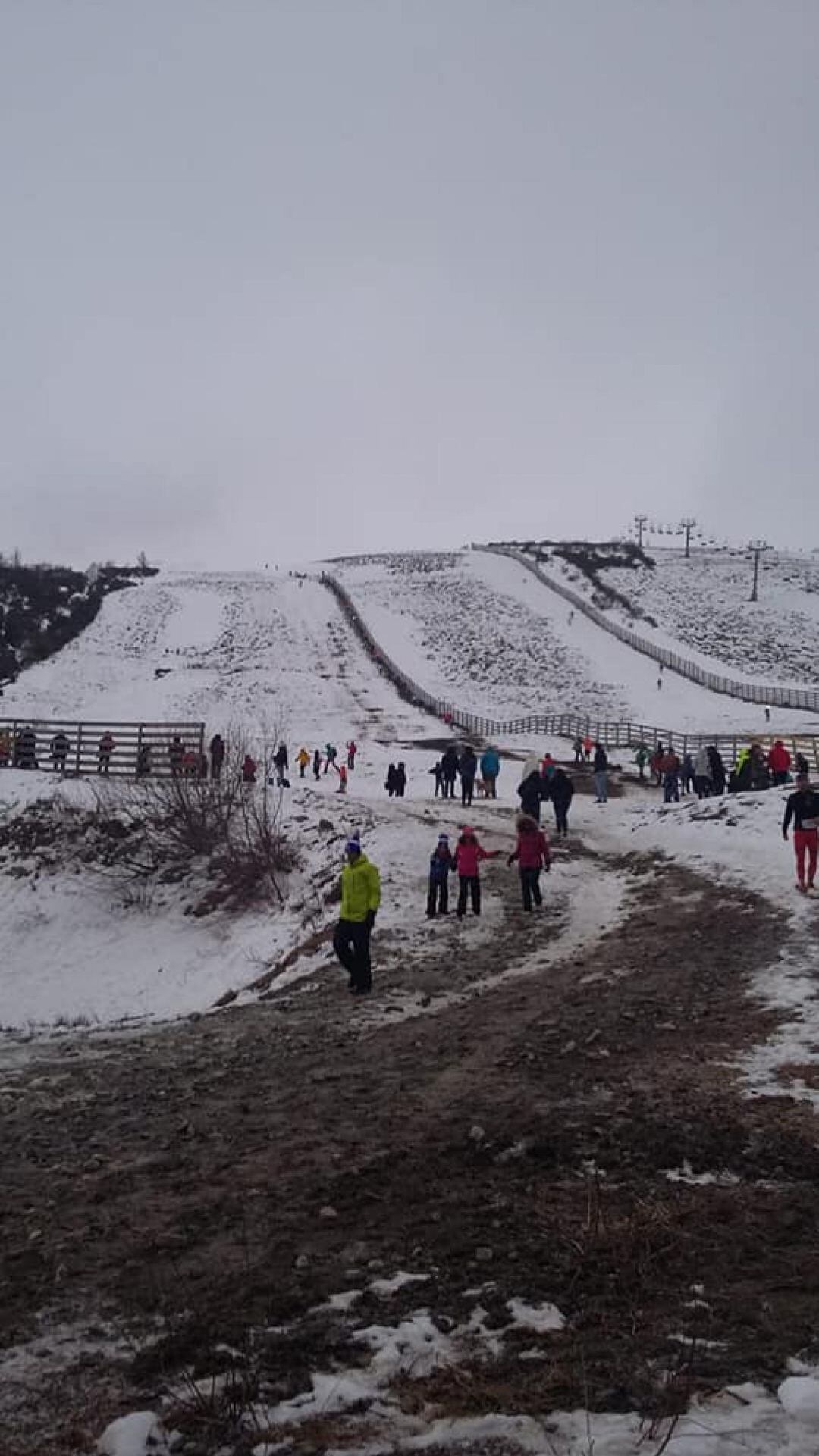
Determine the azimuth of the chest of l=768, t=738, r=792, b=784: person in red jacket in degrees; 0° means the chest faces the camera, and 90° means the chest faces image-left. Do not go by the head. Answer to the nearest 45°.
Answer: approximately 180°

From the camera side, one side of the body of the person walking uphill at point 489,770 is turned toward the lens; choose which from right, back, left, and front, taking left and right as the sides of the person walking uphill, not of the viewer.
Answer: back

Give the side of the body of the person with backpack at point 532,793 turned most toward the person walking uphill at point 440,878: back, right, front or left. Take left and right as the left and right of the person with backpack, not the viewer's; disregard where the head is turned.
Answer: back

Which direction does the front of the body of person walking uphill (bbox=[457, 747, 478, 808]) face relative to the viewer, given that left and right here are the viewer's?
facing away from the viewer

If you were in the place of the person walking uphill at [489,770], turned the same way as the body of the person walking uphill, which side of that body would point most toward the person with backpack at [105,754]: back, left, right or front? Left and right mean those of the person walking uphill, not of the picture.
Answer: left

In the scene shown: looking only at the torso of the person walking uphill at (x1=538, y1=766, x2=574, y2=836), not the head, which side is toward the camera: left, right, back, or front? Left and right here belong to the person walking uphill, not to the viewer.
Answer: back

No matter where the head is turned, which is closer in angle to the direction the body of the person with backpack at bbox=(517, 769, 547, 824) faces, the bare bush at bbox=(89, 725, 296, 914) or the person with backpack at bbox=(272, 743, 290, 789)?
the person with backpack
